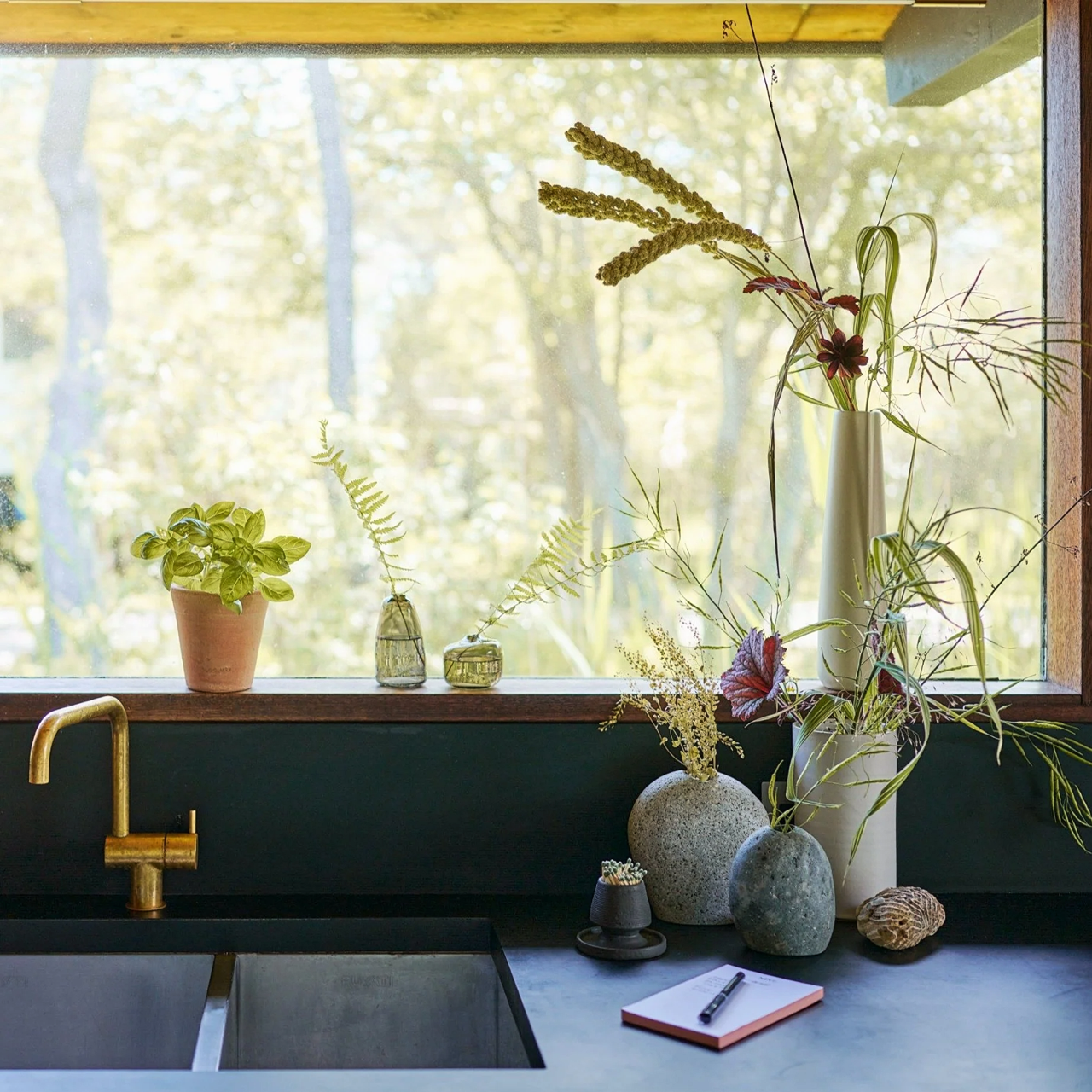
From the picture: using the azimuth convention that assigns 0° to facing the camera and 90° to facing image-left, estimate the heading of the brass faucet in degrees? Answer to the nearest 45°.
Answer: approximately 45°

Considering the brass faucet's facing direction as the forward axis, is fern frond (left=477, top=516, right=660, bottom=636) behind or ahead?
behind

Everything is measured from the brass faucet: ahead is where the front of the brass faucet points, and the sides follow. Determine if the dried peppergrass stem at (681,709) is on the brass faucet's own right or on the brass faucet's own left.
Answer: on the brass faucet's own left
